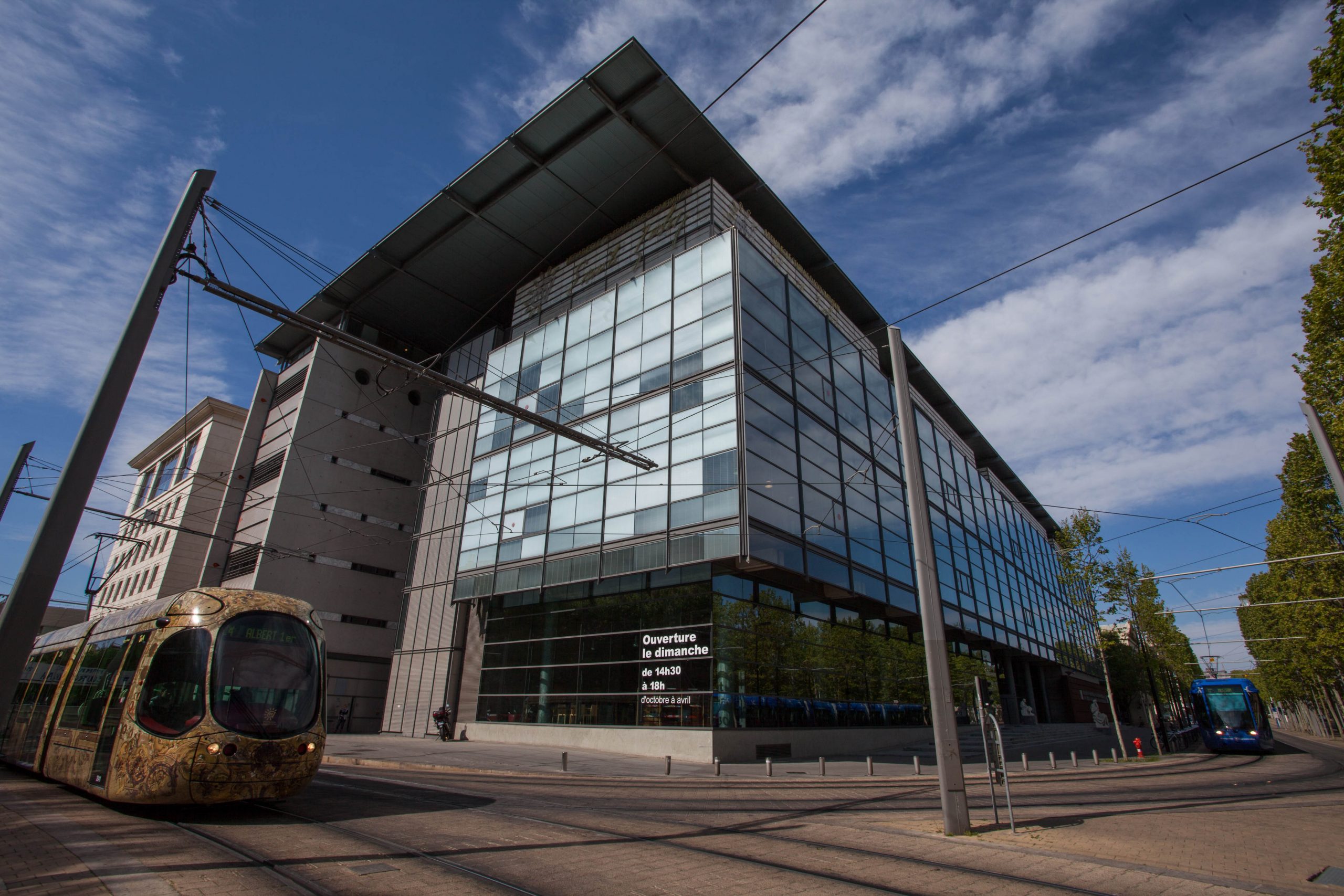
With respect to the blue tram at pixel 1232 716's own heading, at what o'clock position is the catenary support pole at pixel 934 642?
The catenary support pole is roughly at 12 o'clock from the blue tram.

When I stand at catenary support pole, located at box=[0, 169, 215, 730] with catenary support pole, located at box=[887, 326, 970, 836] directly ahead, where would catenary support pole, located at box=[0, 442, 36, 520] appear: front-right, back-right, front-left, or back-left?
back-left

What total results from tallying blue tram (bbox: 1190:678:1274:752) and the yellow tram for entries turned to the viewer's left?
0

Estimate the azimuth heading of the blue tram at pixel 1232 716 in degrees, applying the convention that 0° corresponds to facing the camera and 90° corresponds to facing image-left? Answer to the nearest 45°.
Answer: approximately 0°

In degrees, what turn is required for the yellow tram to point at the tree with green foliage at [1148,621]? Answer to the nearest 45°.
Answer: approximately 45° to its left

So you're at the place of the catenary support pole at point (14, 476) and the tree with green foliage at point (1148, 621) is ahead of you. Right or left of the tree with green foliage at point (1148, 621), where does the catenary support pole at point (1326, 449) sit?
right

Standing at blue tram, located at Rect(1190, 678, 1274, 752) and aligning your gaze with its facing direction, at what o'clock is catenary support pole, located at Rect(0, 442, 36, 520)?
The catenary support pole is roughly at 1 o'clock from the blue tram.

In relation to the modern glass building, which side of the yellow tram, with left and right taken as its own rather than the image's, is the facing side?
left

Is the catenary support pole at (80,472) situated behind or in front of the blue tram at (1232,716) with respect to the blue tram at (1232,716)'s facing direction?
in front

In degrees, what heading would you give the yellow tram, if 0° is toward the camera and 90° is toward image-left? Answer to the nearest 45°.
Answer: approximately 315°
